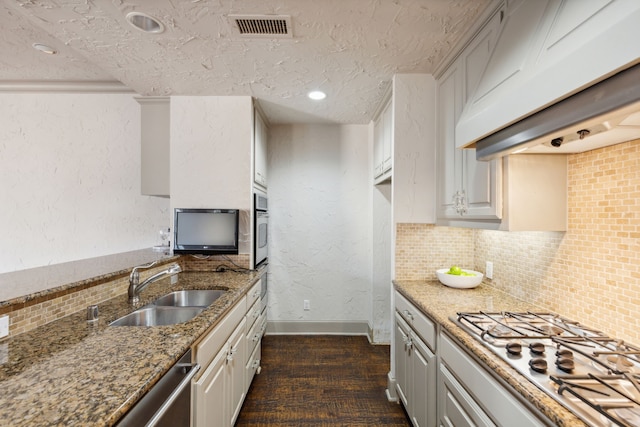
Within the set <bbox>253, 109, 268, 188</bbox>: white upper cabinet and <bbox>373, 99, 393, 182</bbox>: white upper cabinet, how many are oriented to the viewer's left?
1

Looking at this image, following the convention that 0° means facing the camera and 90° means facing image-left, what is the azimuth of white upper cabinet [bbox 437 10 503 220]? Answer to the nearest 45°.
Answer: approximately 45°

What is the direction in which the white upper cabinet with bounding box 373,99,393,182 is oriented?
to the viewer's left

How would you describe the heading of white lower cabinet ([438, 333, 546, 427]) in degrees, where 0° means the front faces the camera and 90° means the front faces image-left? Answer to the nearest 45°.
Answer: approximately 45°

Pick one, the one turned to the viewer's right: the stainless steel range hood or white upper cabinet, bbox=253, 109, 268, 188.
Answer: the white upper cabinet

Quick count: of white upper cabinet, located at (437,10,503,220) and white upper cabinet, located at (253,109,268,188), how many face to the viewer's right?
1

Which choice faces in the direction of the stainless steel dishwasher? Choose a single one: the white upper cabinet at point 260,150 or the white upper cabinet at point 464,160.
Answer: the white upper cabinet at point 464,160

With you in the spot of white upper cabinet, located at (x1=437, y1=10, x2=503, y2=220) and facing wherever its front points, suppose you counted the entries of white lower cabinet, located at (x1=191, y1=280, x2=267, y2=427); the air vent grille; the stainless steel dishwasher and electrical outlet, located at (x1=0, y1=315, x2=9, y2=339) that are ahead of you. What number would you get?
4

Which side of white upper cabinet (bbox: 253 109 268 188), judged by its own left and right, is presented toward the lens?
right

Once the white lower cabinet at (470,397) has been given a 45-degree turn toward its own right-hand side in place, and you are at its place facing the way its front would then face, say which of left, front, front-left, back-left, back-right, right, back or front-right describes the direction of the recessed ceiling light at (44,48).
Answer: front

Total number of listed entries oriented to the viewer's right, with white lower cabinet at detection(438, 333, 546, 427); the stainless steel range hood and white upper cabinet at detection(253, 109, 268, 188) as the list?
1
